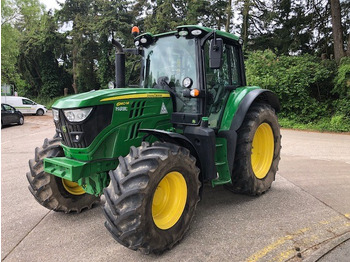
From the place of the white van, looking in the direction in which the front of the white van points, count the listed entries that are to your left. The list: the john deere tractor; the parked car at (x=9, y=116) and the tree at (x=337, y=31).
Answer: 0

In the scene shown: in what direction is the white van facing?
to the viewer's right

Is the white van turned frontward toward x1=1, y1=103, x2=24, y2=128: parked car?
no

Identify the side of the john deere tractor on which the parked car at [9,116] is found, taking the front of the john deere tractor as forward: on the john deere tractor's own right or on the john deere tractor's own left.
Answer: on the john deere tractor's own right

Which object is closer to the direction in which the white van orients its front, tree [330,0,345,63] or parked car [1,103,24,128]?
the tree

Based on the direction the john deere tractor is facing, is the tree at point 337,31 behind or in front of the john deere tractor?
behind

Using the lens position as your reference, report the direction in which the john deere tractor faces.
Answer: facing the viewer and to the left of the viewer
